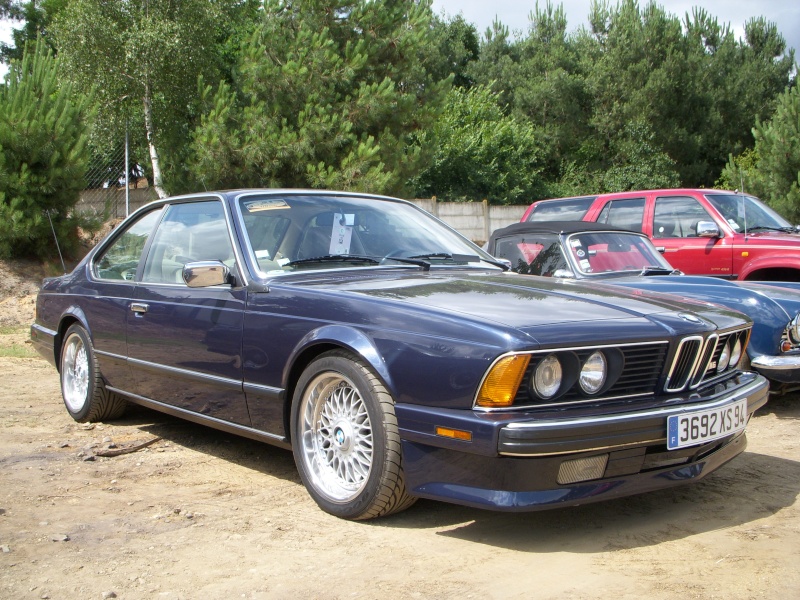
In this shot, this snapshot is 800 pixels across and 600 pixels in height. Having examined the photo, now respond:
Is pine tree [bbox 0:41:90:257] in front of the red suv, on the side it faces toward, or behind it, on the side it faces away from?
behind

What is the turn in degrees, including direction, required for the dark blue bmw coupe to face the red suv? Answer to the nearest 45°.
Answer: approximately 90° to its left

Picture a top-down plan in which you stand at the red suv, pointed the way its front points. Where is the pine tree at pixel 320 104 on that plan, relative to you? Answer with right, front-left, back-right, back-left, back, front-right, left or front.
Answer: back

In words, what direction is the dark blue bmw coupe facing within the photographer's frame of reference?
facing the viewer and to the right of the viewer

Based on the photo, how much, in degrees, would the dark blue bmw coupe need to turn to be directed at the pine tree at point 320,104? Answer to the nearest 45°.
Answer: approximately 135° to its left

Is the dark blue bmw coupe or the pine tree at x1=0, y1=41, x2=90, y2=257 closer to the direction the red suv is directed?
the dark blue bmw coupe

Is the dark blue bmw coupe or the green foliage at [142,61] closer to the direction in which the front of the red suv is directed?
the dark blue bmw coupe

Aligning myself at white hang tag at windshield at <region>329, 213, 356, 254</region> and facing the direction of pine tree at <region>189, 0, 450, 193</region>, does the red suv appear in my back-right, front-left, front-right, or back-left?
front-right

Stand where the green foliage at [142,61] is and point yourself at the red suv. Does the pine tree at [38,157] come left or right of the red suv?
right

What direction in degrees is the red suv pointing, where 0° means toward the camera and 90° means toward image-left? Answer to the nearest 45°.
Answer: approximately 315°

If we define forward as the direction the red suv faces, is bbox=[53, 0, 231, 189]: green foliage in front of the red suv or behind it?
behind

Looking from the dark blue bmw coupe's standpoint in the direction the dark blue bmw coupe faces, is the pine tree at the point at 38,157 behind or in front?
behind

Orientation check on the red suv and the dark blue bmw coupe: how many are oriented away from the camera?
0

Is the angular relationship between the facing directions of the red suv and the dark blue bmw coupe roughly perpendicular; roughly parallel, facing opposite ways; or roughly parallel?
roughly parallel

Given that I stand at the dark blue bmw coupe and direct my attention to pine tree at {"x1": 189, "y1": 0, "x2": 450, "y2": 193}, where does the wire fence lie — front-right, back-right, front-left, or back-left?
front-left

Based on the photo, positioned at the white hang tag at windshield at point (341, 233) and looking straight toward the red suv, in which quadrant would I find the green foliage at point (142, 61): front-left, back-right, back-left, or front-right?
front-left

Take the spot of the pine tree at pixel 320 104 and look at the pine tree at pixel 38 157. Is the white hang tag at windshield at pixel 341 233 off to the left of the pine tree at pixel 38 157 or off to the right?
left
